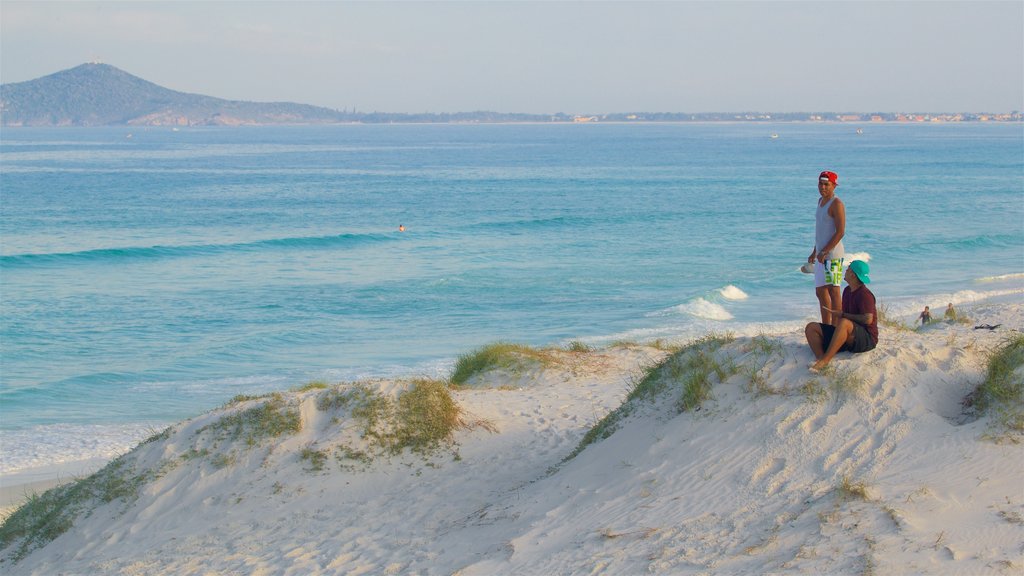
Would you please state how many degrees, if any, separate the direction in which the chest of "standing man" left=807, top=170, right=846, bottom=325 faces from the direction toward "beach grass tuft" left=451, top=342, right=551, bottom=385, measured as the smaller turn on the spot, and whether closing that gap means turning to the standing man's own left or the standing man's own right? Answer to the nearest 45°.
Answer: approximately 90° to the standing man's own right

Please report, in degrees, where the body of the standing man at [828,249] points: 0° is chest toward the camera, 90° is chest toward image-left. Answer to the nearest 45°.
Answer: approximately 45°

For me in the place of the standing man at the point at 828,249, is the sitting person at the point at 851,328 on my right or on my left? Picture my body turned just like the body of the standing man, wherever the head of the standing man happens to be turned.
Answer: on my left

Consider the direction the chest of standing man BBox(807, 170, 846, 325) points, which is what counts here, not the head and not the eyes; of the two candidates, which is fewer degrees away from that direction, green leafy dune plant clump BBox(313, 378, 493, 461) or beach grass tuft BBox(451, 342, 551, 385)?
the green leafy dune plant clump

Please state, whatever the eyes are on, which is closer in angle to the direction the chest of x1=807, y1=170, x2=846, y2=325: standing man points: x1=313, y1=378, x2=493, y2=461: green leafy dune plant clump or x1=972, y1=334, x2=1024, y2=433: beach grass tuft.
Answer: the green leafy dune plant clump

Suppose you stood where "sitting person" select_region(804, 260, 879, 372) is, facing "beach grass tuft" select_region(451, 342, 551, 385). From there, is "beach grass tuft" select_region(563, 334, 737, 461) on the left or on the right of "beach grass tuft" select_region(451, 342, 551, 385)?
left

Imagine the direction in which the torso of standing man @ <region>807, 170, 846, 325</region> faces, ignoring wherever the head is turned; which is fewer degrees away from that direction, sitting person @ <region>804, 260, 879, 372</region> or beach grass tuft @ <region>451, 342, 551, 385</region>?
the sitting person

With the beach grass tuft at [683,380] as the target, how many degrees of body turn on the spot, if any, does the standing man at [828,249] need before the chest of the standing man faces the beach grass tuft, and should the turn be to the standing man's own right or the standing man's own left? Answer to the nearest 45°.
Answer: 0° — they already face it

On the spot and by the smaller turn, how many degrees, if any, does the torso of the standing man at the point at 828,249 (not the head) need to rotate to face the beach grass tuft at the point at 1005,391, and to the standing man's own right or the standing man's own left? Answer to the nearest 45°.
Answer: approximately 90° to the standing man's own left
